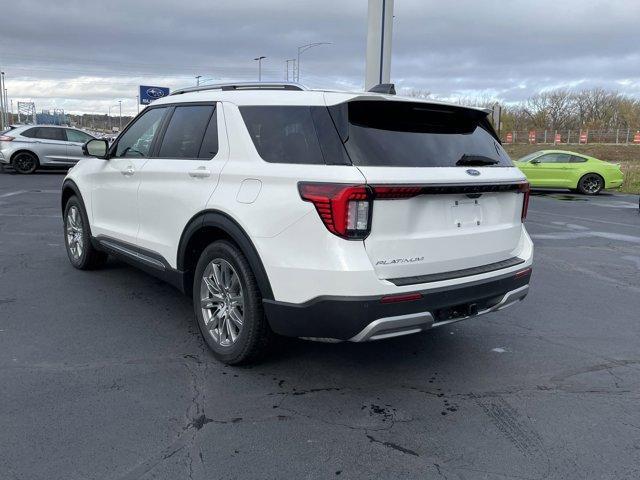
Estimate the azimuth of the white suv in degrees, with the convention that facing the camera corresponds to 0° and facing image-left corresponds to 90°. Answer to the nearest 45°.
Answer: approximately 135°

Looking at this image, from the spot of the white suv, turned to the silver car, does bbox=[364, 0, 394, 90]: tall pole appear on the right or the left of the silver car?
right

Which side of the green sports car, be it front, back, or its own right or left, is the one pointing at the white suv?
left

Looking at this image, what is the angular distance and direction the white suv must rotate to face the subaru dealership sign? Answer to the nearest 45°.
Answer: approximately 45° to its right

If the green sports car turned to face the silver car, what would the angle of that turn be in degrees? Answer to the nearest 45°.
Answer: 0° — it already faces it

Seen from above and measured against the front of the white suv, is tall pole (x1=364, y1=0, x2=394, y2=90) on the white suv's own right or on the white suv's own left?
on the white suv's own right

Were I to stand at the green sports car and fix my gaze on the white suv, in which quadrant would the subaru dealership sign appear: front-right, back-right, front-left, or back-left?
back-right

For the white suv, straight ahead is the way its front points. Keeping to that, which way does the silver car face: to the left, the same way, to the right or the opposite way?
to the right

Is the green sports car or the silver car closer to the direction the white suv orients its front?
the silver car

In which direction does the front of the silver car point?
to the viewer's right

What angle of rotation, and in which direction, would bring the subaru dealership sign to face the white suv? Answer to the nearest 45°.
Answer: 0° — it already faces it

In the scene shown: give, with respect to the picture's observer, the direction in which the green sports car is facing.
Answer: facing to the left of the viewer

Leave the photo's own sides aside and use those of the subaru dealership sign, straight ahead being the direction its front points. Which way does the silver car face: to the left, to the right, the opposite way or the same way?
to the left
